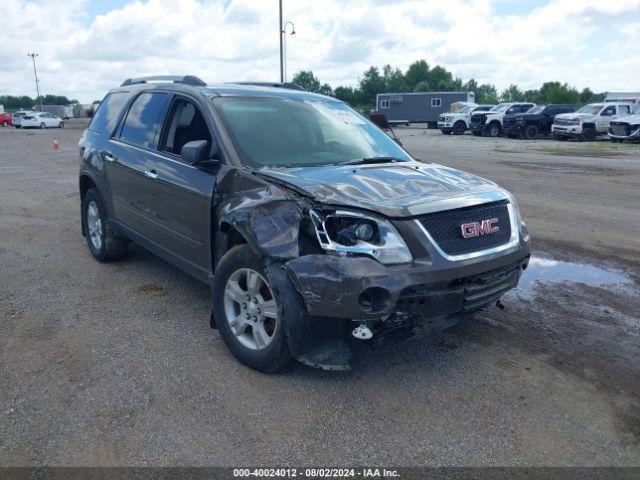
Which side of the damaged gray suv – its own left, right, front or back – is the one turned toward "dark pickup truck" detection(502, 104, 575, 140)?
left

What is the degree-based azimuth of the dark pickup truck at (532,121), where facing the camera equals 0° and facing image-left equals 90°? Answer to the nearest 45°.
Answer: approximately 45°

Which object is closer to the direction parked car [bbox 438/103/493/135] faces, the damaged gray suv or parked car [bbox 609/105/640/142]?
the damaged gray suv

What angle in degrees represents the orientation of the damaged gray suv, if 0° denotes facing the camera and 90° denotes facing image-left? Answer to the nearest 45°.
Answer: approximately 315°

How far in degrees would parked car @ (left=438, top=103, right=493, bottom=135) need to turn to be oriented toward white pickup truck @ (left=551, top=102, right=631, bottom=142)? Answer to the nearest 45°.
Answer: approximately 90° to its left

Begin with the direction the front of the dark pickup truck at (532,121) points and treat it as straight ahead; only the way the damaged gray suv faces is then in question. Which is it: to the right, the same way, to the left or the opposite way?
to the left

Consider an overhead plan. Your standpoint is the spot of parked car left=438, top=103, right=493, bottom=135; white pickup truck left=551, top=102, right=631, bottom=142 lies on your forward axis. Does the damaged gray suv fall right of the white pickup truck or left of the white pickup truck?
right

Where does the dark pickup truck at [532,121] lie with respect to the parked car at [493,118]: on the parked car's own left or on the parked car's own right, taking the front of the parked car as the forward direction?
on the parked car's own left

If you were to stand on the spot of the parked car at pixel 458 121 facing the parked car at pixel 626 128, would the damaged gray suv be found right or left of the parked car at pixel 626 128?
right

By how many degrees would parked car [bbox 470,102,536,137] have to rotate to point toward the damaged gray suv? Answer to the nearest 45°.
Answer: approximately 45° to its left

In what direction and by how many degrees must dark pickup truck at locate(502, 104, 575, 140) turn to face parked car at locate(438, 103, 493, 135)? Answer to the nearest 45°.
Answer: approximately 90° to its right

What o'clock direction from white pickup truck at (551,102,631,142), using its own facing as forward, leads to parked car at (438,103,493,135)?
The parked car is roughly at 3 o'clock from the white pickup truck.

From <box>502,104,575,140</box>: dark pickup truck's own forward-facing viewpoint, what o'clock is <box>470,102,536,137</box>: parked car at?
The parked car is roughly at 3 o'clock from the dark pickup truck.

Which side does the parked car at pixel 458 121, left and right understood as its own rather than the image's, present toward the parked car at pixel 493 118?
left
